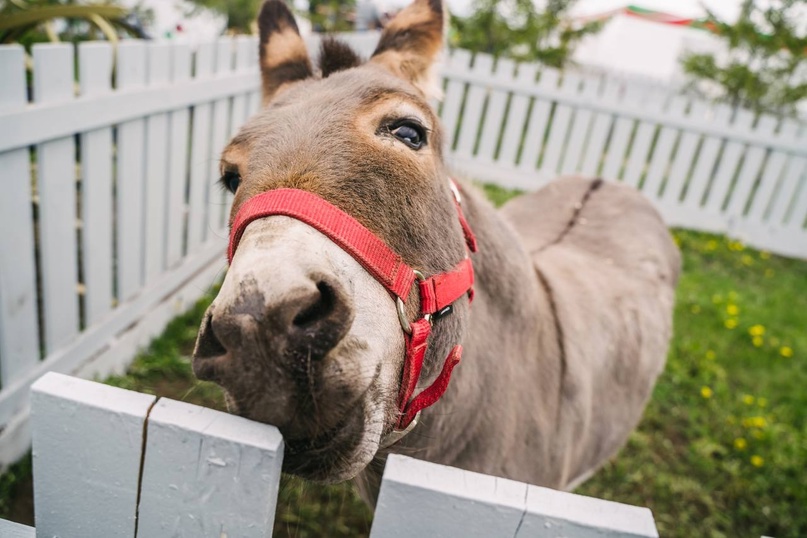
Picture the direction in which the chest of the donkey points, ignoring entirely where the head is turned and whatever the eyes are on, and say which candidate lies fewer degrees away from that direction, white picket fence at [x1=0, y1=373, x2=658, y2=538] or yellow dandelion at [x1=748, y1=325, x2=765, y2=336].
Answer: the white picket fence

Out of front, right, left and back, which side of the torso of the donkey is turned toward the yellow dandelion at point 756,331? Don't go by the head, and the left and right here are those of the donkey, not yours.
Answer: back

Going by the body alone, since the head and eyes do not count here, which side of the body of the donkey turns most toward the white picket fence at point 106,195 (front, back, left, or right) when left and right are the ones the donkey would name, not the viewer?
right

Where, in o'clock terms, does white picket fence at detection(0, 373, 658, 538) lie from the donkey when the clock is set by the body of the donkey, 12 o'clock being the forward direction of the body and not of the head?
The white picket fence is roughly at 11 o'clock from the donkey.

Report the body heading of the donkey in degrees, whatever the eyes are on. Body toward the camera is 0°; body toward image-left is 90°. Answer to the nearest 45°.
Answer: approximately 45°
